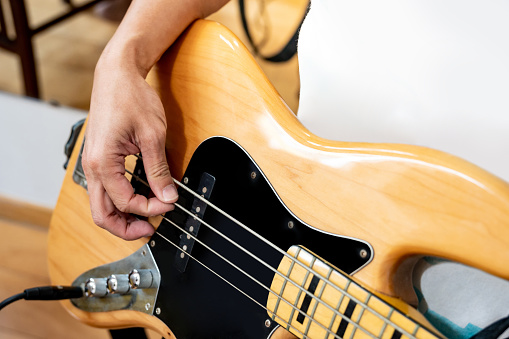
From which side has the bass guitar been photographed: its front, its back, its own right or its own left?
front

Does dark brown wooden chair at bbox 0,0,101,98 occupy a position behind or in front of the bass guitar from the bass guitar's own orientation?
behind
